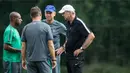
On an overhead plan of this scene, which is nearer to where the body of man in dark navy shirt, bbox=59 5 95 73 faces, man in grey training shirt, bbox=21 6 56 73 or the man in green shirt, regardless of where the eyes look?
the man in grey training shirt

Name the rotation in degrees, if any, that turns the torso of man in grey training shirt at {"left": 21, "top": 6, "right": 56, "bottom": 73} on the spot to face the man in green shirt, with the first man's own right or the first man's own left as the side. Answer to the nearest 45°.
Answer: approximately 45° to the first man's own left

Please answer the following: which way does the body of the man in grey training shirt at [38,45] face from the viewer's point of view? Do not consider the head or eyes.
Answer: away from the camera

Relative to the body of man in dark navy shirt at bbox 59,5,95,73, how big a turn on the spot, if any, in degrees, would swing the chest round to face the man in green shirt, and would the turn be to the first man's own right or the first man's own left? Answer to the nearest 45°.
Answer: approximately 45° to the first man's own right

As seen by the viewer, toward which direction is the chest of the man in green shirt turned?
to the viewer's right

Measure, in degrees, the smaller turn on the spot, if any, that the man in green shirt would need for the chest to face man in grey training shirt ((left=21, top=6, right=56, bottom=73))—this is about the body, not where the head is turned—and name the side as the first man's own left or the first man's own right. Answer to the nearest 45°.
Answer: approximately 45° to the first man's own right

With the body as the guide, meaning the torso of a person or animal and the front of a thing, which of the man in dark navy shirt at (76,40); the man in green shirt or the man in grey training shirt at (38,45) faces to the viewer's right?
the man in green shirt

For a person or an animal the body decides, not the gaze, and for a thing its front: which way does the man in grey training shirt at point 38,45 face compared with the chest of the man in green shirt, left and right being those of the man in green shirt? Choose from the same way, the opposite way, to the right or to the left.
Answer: to the left
